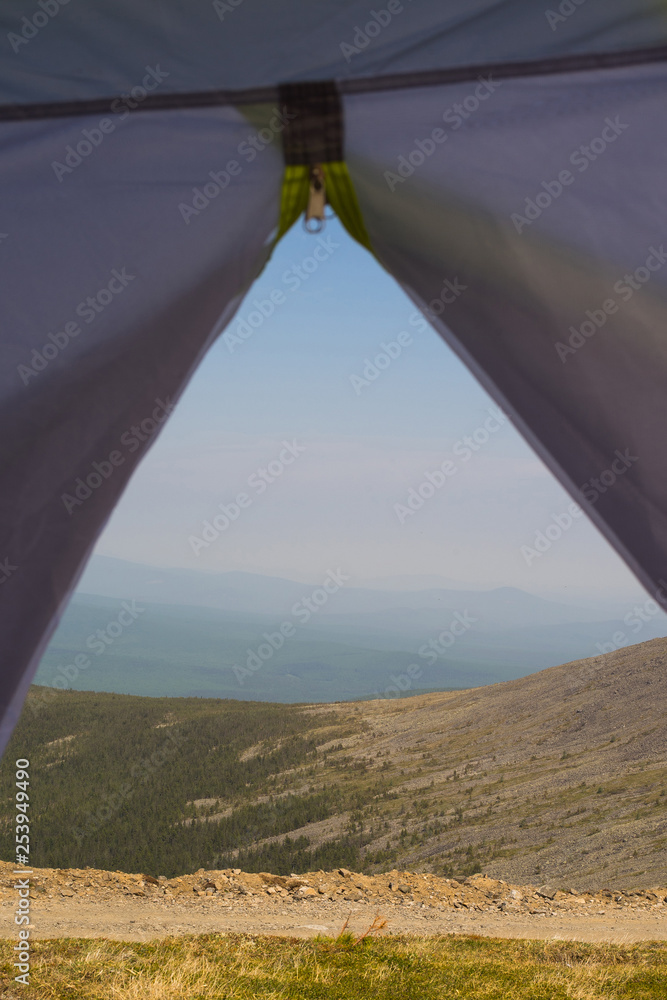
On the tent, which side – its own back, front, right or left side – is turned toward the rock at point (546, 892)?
front

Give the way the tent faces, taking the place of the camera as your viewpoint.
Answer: facing away from the viewer
